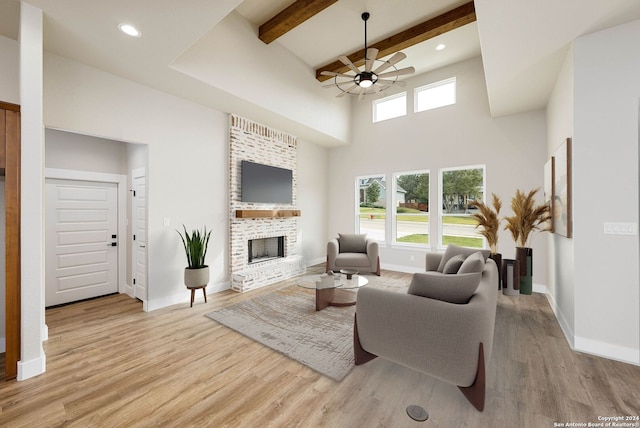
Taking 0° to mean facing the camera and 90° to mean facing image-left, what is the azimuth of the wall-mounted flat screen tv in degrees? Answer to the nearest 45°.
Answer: approximately 315°

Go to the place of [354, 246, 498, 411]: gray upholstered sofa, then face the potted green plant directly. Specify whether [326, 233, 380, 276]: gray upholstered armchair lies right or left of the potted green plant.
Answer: right

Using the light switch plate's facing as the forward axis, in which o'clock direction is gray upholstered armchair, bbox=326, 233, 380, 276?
The gray upholstered armchair is roughly at 3 o'clock from the light switch plate.

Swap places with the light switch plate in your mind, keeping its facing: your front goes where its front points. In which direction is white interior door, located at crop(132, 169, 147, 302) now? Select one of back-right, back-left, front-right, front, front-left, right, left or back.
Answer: front-right

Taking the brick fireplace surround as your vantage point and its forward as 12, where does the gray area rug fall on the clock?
The gray area rug is roughly at 1 o'clock from the brick fireplace surround.

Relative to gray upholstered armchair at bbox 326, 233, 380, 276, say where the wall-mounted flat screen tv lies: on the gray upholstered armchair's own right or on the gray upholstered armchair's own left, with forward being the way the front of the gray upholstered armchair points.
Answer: on the gray upholstered armchair's own right

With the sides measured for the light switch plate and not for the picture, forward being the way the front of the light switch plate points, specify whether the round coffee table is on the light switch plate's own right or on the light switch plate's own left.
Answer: on the light switch plate's own right

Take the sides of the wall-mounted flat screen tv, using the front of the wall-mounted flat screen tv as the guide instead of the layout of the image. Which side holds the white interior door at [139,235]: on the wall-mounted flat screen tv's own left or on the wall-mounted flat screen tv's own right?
on the wall-mounted flat screen tv's own right

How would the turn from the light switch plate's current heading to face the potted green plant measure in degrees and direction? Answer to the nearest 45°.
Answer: approximately 45° to its right

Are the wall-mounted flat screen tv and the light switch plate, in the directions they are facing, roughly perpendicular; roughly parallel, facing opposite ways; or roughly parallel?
roughly perpendicular
